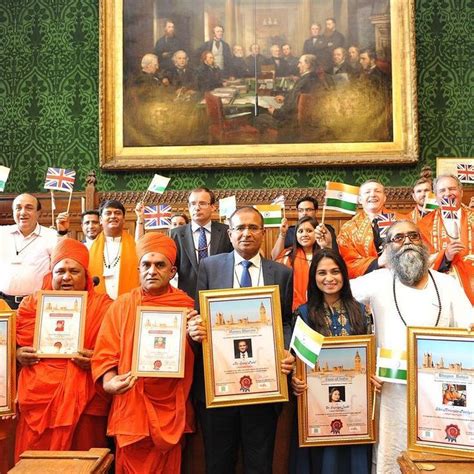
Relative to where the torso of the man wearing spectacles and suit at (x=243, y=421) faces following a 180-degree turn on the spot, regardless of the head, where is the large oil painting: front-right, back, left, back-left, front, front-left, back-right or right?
front

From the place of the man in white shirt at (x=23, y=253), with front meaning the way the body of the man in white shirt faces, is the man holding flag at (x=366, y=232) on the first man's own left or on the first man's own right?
on the first man's own left

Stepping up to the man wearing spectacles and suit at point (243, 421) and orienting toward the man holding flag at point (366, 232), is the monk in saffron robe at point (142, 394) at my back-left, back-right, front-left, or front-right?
back-left

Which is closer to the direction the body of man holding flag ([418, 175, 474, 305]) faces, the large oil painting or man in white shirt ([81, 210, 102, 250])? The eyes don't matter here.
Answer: the man in white shirt

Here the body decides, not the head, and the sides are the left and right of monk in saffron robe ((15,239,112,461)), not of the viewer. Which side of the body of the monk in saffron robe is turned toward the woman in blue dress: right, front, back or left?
left

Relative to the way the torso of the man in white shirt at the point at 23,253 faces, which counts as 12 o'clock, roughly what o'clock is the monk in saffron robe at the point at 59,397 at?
The monk in saffron robe is roughly at 12 o'clock from the man in white shirt.

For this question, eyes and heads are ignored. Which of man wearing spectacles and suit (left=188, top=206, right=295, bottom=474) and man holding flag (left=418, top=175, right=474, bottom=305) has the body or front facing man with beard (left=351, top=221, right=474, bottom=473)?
the man holding flag

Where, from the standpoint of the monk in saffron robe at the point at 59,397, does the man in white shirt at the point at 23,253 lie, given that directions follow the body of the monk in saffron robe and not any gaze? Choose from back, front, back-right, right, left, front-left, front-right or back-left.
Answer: back

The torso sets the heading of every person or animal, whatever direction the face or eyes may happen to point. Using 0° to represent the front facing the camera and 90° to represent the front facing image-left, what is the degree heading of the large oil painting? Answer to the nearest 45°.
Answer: approximately 0°

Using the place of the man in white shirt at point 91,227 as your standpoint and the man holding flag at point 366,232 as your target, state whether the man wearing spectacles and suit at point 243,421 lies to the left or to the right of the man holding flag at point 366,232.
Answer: right
